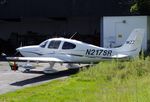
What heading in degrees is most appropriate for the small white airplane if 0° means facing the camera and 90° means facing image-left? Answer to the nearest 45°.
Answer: approximately 135°

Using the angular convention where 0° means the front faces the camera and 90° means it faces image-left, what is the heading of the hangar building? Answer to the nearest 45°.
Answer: approximately 0°

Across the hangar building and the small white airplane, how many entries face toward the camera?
1

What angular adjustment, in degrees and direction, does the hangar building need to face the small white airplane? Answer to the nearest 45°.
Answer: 0° — it already faces it
